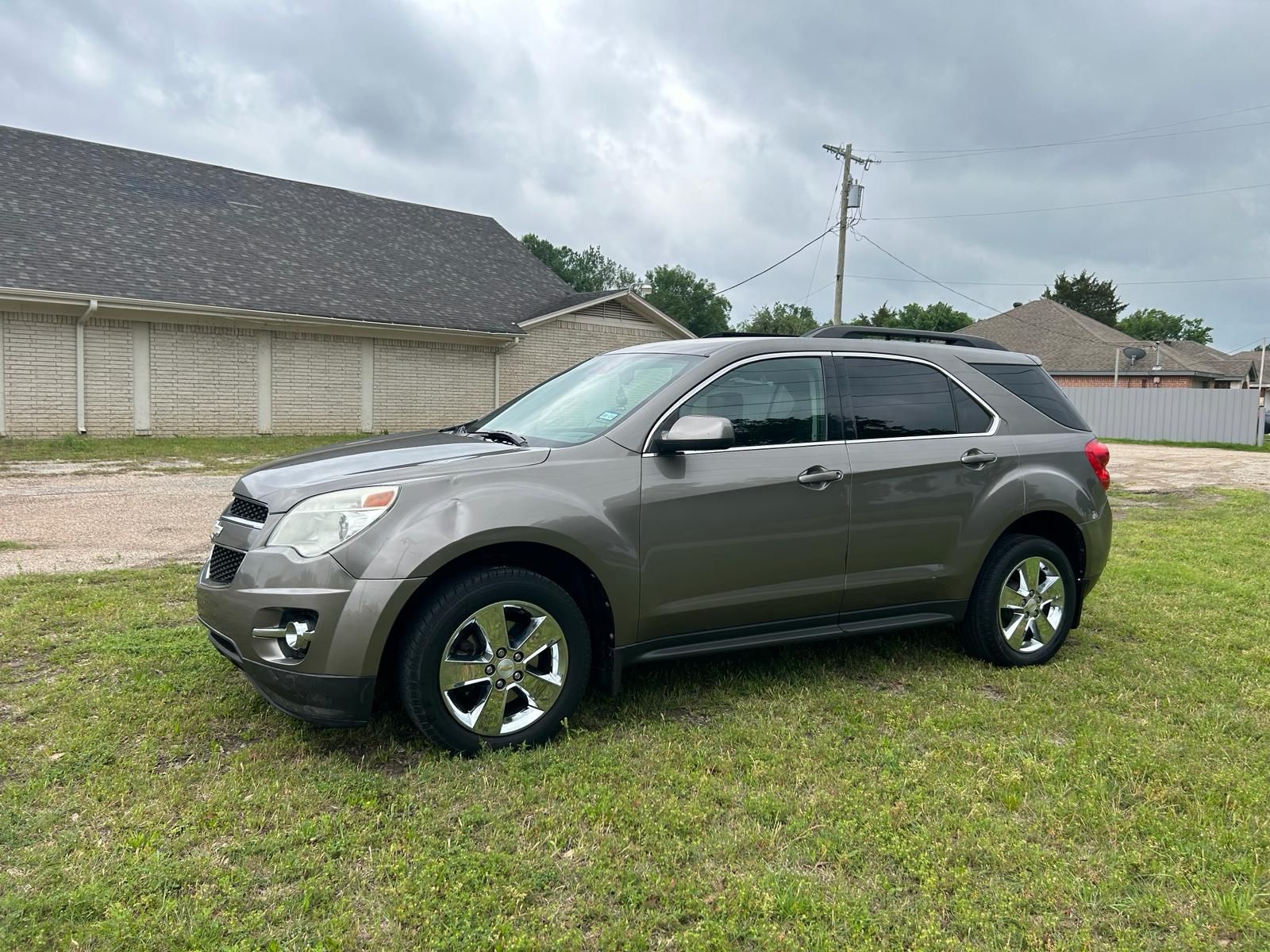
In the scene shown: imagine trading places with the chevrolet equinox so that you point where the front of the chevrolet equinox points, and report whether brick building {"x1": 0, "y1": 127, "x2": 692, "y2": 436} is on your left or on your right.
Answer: on your right

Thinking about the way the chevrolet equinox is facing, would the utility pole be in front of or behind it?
behind

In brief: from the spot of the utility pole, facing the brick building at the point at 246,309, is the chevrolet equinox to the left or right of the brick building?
left

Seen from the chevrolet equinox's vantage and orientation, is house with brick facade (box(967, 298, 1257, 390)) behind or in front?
behind

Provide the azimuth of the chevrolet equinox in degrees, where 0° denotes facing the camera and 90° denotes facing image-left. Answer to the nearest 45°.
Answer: approximately 45°
